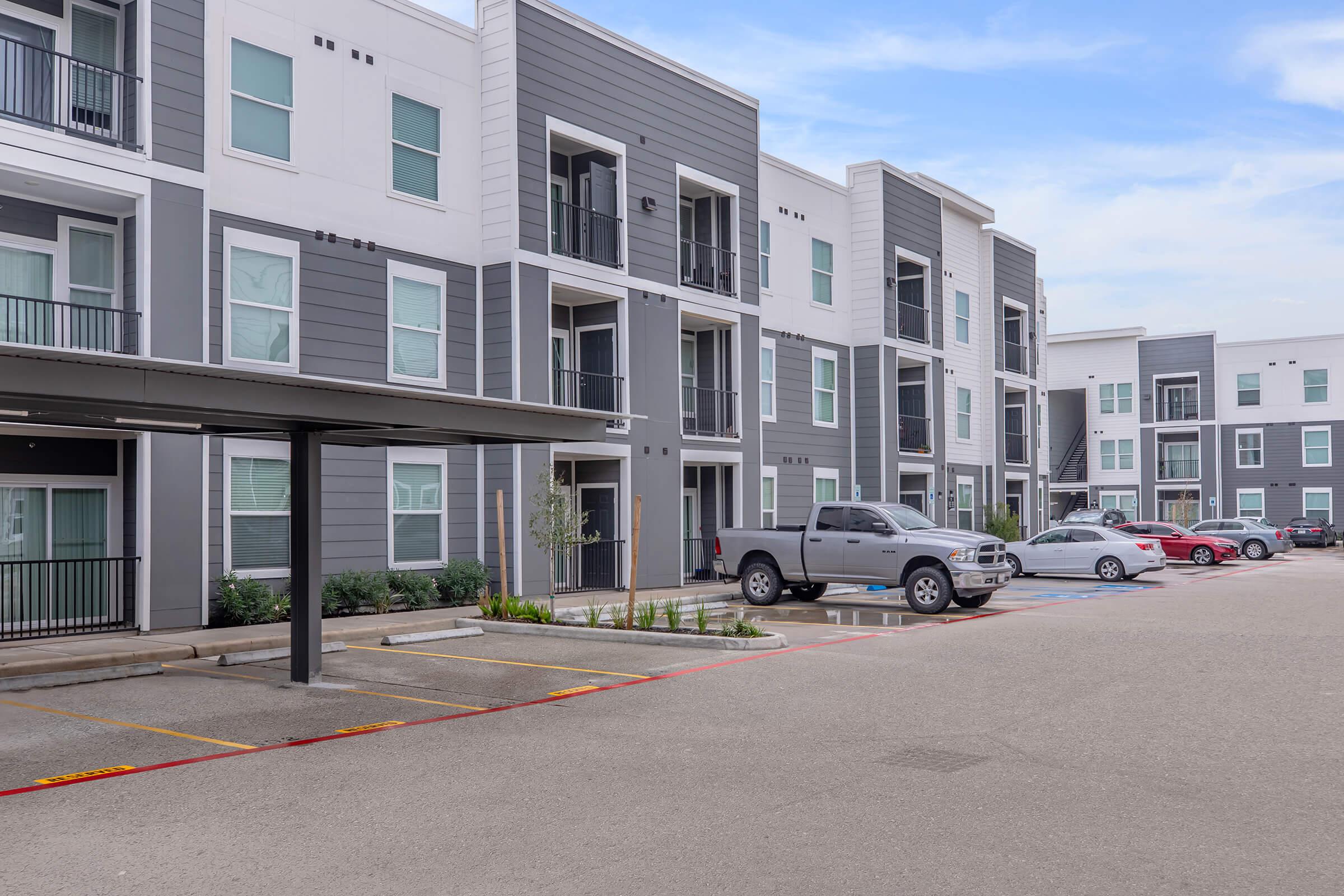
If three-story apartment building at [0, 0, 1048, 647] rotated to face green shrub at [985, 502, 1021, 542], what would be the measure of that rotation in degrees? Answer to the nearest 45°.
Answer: approximately 90° to its left

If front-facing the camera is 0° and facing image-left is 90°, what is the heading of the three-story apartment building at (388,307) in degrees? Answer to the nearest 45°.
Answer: approximately 315°

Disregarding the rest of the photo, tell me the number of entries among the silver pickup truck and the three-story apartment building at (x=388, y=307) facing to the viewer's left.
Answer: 0

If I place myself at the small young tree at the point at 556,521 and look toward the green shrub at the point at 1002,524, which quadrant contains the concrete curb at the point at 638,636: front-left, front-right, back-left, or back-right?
back-right

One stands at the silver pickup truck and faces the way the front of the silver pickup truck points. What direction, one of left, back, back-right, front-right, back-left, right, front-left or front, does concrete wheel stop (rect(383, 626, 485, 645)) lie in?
right

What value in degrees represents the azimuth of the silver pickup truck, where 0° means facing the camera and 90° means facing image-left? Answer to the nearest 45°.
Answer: approximately 315°
